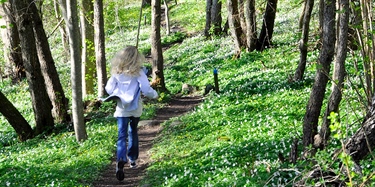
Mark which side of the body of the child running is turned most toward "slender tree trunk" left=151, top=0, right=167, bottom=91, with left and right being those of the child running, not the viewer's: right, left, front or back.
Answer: front

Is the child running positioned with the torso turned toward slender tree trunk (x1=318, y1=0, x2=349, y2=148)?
no

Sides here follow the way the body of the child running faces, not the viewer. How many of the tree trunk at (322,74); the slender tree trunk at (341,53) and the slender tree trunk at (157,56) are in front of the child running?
1

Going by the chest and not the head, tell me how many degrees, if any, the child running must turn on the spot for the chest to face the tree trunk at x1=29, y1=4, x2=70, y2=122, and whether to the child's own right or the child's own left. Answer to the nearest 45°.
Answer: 0° — they already face it

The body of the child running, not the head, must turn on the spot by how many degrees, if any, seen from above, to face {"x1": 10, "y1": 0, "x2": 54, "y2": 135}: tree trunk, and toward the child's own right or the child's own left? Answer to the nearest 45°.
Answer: approximately 45° to the child's own left

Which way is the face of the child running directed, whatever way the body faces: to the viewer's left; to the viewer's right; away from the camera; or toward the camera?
away from the camera

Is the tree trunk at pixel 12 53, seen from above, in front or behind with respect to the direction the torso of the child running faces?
in front

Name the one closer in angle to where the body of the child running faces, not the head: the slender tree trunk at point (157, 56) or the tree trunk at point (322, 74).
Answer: the slender tree trunk

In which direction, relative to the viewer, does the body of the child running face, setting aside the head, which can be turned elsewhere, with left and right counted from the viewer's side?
facing away from the viewer

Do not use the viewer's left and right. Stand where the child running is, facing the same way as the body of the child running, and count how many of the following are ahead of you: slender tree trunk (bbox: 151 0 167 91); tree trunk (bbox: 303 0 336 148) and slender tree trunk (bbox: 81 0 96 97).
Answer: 2

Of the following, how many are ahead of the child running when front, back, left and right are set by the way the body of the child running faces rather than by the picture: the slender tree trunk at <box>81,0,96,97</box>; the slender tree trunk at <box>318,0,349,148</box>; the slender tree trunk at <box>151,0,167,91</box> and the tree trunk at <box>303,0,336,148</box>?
2

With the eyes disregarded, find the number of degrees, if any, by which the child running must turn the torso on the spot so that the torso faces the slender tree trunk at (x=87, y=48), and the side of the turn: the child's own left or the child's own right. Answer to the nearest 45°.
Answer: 0° — they already face it

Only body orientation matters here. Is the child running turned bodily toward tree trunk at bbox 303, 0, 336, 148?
no
